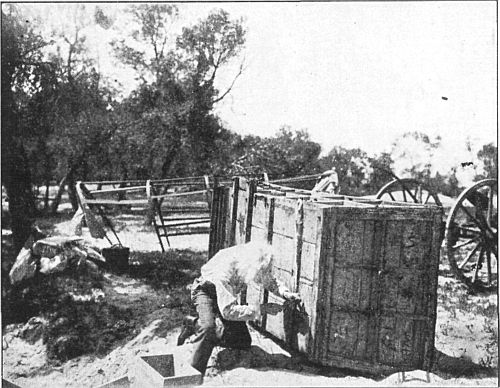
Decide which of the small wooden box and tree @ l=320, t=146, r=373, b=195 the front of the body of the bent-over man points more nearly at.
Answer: the tree

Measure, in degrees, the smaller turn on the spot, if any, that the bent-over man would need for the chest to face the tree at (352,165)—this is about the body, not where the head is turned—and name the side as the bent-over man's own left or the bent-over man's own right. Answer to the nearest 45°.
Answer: approximately 90° to the bent-over man's own left

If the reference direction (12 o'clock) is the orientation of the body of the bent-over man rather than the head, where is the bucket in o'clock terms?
The bucket is roughly at 8 o'clock from the bent-over man.

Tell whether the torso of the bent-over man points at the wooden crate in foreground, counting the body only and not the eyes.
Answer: yes

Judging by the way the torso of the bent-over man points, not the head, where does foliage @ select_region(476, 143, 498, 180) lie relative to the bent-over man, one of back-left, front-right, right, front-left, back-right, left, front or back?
front-left

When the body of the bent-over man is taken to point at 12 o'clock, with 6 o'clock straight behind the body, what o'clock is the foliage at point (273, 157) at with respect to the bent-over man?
The foliage is roughly at 9 o'clock from the bent-over man.

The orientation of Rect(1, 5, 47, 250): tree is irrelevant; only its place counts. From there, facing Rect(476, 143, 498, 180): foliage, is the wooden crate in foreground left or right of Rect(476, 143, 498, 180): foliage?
right

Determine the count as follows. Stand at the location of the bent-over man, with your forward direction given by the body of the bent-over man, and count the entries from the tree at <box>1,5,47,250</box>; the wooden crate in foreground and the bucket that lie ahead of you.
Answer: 1

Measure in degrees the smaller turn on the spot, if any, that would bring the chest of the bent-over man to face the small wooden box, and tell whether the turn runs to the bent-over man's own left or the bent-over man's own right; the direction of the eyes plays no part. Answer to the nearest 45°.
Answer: approximately 135° to the bent-over man's own right

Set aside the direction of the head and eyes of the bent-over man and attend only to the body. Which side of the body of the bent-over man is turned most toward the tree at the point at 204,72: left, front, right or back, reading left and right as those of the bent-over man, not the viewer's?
left

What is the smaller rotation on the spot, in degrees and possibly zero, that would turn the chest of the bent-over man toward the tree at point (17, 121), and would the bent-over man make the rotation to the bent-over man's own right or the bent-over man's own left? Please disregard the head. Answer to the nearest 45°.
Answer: approximately 135° to the bent-over man's own left

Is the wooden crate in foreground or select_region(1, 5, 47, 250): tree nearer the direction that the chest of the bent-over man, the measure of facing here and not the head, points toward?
the wooden crate in foreground

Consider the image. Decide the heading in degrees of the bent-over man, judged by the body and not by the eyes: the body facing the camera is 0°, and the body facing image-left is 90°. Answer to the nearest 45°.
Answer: approximately 270°

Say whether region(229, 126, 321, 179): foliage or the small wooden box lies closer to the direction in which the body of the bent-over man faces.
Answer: the foliage
